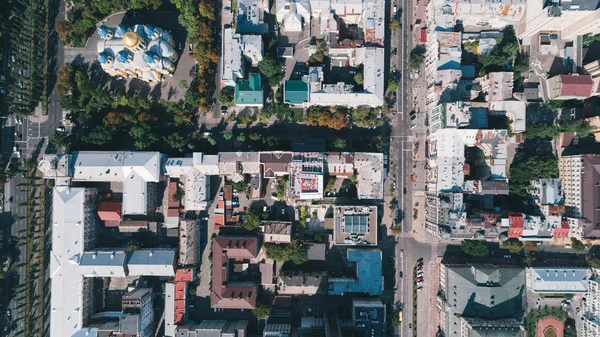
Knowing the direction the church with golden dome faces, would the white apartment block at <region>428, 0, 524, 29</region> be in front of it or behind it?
behind
